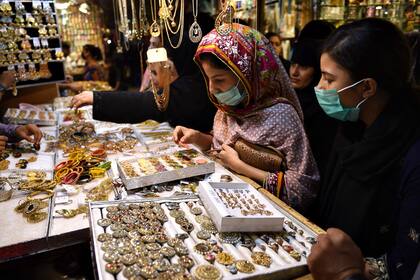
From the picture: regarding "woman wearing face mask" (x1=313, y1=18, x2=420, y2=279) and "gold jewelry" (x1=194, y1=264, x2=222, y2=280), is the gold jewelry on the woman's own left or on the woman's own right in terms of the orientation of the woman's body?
on the woman's own left

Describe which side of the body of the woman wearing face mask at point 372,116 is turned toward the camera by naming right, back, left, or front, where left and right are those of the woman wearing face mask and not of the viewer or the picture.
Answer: left

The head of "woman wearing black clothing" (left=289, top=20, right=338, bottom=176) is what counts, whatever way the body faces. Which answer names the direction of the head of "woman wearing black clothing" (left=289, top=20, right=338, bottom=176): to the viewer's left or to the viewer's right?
to the viewer's left

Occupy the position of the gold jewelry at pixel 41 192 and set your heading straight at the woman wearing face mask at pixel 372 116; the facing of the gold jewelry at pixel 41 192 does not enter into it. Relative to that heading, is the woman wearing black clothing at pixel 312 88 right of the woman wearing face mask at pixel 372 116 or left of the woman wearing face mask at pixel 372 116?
left

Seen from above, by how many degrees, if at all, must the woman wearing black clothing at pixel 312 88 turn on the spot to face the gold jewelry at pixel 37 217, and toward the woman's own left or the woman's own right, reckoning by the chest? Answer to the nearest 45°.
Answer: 0° — they already face it

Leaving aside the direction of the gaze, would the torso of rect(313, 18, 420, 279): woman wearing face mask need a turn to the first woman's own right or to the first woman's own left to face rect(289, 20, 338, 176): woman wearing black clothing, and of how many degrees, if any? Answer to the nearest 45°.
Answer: approximately 90° to the first woman's own right

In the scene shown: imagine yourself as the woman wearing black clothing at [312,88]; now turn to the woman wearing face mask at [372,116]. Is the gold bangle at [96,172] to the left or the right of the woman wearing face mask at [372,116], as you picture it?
right

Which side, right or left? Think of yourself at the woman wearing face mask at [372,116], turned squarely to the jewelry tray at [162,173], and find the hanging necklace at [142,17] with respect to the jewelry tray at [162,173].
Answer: right

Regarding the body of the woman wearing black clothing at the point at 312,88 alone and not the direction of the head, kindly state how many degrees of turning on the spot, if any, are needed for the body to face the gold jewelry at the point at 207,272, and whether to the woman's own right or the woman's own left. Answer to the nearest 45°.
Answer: approximately 45° to the woman's own left
